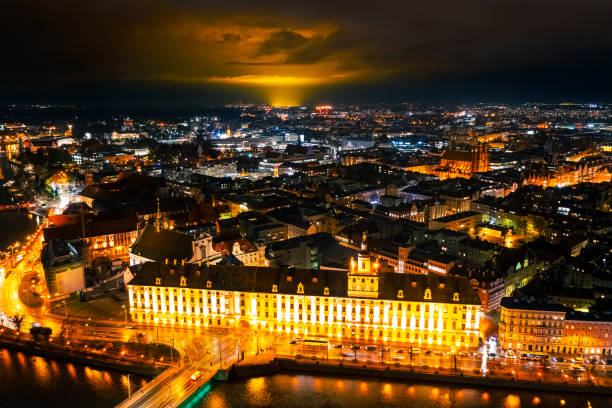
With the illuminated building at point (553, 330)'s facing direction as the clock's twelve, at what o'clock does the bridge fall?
The bridge is roughly at 2 o'clock from the illuminated building.

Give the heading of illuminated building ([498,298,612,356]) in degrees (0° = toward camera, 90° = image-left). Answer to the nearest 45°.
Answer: approximately 0°

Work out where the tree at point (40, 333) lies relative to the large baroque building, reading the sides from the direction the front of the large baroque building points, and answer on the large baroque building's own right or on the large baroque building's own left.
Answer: on the large baroque building's own right

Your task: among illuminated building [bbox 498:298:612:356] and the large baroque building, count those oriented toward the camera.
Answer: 2

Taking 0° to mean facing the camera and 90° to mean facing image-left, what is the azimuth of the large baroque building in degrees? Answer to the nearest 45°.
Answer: approximately 0°

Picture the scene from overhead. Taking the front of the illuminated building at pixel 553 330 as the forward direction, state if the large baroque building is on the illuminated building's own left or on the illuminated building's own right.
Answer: on the illuminated building's own right

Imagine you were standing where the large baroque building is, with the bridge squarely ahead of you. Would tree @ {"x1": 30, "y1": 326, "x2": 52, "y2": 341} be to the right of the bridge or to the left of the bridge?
right
